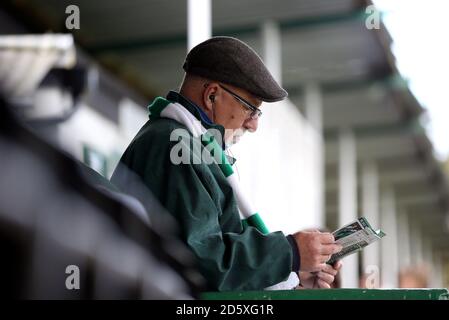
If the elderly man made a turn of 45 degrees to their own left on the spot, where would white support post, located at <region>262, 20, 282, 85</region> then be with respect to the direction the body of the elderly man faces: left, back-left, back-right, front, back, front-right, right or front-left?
front-left

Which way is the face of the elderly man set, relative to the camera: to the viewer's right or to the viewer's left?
to the viewer's right

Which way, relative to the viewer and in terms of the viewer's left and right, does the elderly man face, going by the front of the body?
facing to the right of the viewer

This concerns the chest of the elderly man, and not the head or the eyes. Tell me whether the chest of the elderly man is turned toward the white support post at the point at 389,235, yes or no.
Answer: no

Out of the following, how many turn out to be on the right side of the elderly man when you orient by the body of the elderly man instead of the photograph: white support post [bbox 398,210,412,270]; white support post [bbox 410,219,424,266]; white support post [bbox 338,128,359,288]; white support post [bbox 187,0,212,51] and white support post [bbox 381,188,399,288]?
0

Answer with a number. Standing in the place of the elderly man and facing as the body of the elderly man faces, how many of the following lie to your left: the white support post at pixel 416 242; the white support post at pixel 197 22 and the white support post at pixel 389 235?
3

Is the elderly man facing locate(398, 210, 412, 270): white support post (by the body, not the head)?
no

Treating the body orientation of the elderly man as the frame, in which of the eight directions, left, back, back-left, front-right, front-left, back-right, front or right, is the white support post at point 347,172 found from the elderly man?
left

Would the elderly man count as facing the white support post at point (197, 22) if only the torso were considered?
no

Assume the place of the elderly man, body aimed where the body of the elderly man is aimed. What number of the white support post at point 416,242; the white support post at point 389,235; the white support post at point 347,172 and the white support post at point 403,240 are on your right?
0

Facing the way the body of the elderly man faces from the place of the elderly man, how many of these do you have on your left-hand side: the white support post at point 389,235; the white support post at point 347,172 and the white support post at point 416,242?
3
